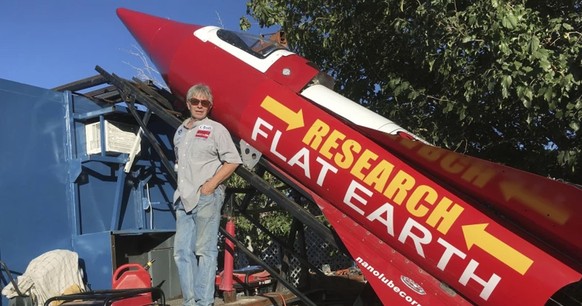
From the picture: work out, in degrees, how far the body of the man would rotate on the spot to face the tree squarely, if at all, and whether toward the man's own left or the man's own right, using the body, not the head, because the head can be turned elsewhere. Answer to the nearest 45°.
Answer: approximately 135° to the man's own left

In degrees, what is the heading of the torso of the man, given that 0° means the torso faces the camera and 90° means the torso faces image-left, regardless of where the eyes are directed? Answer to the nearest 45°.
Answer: approximately 45°
